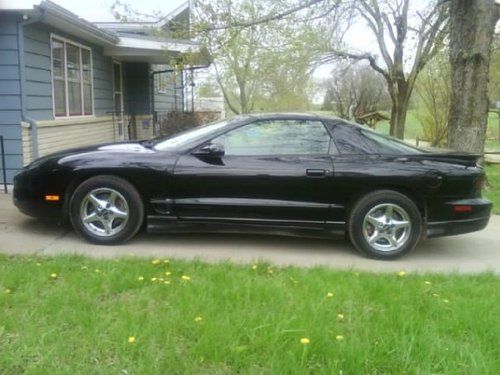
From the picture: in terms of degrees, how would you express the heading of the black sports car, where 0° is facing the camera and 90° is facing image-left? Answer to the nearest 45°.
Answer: approximately 90°

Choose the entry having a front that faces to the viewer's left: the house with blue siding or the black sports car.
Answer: the black sports car

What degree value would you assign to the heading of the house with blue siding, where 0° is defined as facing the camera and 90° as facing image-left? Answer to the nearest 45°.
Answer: approximately 315°

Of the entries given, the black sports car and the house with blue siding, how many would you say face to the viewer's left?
1

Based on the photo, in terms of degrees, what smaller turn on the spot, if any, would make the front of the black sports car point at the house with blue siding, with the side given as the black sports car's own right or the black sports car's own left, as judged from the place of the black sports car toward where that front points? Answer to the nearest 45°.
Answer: approximately 45° to the black sports car's own right

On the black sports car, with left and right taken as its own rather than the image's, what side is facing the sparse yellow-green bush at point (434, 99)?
right

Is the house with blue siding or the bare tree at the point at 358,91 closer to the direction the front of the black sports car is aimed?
the house with blue siding

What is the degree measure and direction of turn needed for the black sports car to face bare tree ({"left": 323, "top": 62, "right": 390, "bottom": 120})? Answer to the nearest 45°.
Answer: approximately 90° to its right

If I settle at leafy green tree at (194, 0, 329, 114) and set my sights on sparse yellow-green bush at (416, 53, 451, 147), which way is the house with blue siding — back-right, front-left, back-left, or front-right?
back-right

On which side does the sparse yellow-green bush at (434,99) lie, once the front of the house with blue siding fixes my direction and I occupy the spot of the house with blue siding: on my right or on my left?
on my left

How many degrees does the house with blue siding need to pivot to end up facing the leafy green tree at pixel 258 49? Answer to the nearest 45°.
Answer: approximately 90° to its left
